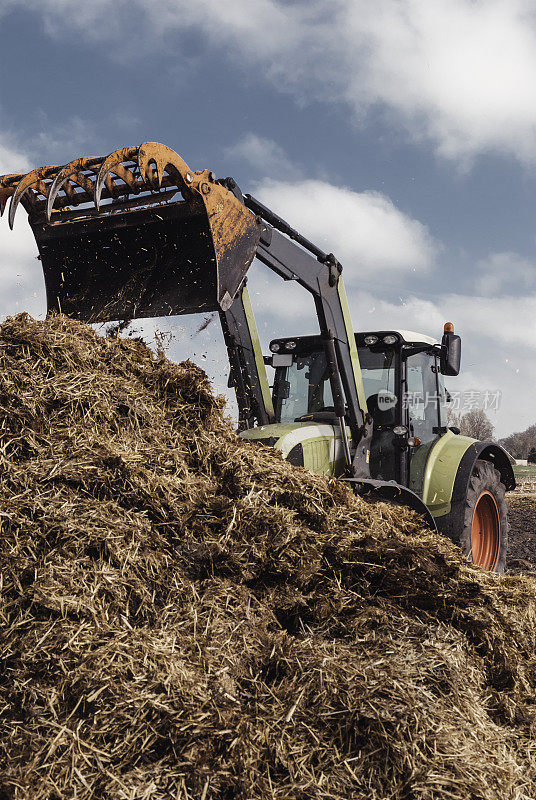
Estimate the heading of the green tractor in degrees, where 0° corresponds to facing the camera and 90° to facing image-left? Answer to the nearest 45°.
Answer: approximately 45°
